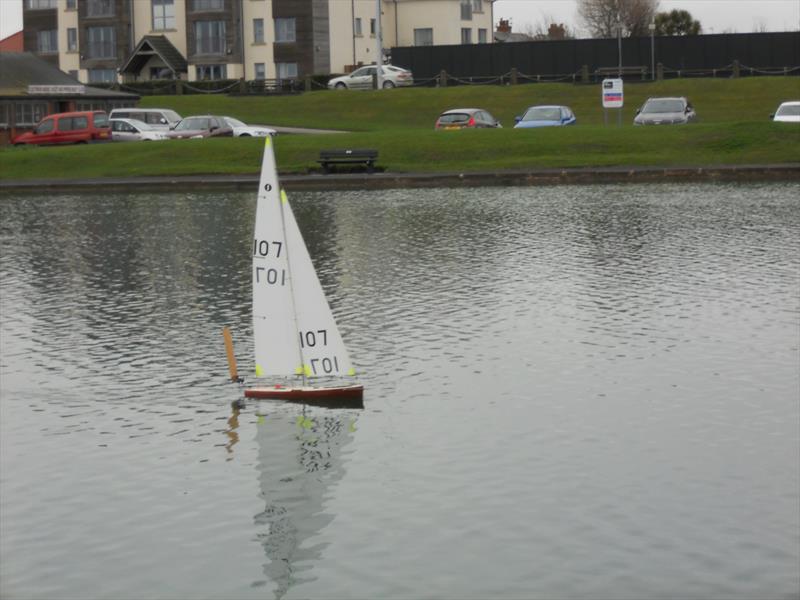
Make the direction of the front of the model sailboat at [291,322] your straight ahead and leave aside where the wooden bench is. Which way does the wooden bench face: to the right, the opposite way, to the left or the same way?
to the right

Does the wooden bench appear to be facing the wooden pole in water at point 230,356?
yes

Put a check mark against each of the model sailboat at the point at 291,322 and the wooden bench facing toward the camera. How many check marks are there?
1

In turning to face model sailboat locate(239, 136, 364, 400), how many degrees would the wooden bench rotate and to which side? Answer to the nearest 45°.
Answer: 0° — it already faces it

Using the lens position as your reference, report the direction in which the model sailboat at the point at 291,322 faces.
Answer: facing to the right of the viewer

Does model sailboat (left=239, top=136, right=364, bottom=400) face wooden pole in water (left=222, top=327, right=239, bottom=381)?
no

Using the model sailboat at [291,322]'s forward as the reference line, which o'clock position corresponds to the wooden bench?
The wooden bench is roughly at 9 o'clock from the model sailboat.

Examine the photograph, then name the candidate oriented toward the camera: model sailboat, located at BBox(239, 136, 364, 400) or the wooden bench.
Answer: the wooden bench

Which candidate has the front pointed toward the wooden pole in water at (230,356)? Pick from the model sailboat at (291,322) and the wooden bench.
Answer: the wooden bench

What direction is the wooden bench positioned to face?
toward the camera
